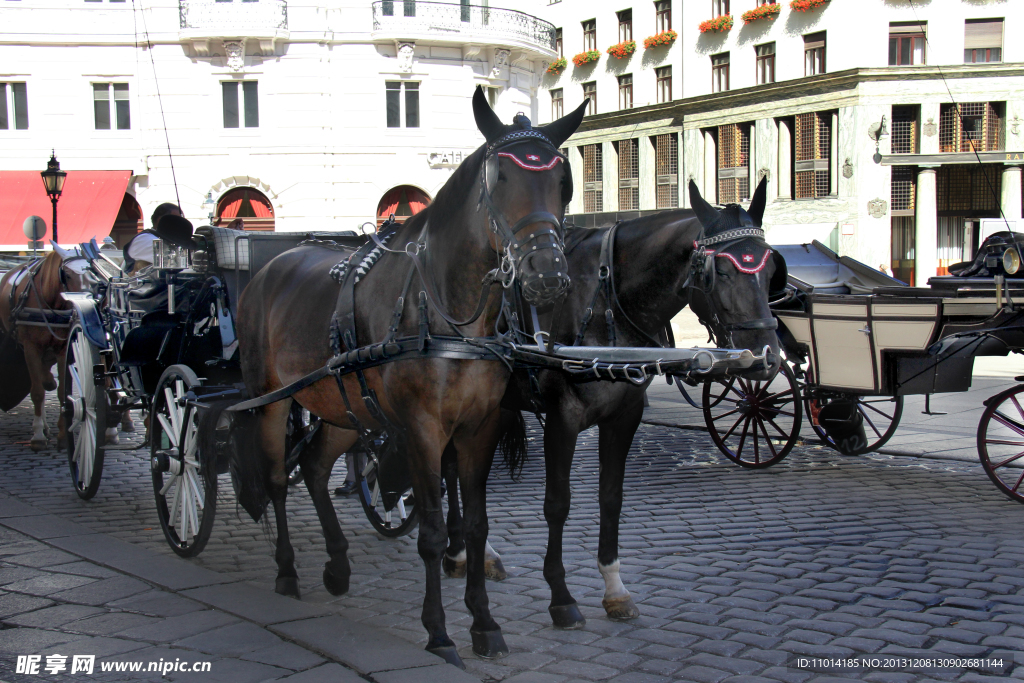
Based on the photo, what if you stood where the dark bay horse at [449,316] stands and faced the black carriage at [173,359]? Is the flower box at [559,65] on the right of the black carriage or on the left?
right

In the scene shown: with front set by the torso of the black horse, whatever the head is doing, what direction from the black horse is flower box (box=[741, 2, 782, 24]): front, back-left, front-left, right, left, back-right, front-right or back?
back-left

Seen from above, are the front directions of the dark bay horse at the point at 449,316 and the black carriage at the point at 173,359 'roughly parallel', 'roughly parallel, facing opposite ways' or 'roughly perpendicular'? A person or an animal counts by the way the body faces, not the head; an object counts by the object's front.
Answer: roughly parallel

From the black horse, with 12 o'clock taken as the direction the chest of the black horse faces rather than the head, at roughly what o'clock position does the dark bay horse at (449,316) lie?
The dark bay horse is roughly at 3 o'clock from the black horse.

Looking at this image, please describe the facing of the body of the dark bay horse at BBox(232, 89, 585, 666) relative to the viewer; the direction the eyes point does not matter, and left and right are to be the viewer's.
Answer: facing the viewer and to the right of the viewer

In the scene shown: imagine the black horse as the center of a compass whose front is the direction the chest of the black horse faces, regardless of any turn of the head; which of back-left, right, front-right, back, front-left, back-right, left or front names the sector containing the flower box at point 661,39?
back-left

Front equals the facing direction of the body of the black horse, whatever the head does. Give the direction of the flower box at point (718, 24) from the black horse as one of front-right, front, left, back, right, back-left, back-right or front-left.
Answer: back-left

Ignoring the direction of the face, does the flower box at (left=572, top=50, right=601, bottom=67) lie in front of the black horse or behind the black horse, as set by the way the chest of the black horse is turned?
behind

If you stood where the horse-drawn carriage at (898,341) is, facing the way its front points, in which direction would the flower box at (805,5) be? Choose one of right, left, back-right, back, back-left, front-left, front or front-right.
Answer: back-left

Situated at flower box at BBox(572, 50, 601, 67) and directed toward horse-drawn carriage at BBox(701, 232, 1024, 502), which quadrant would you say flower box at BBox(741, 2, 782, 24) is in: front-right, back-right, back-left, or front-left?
front-left

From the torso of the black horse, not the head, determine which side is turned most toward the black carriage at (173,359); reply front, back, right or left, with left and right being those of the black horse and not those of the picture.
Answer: back

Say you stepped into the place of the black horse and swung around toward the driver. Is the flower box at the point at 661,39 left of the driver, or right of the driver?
right

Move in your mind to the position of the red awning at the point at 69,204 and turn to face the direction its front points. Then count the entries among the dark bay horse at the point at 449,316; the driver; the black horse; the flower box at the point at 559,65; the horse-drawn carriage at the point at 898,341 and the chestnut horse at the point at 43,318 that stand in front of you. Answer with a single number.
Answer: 5

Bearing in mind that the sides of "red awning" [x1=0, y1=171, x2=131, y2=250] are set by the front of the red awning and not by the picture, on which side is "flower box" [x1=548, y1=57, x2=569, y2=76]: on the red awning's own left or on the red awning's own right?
on the red awning's own left

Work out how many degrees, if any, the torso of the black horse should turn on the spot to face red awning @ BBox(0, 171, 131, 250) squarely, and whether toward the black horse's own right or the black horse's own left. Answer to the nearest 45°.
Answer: approximately 180°

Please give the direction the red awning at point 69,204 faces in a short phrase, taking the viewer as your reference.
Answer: facing the viewer
